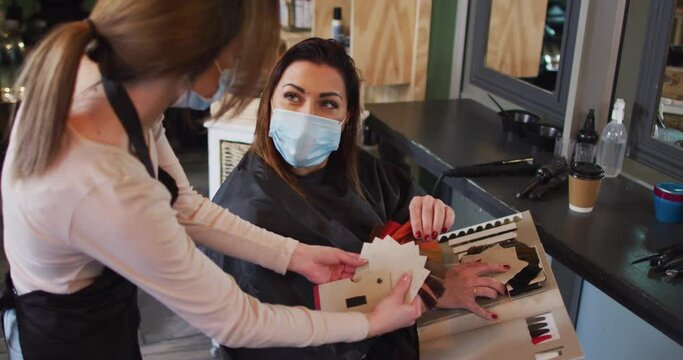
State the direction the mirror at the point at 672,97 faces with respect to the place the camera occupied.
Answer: facing the viewer and to the left of the viewer

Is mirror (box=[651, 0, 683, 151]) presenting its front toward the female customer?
yes

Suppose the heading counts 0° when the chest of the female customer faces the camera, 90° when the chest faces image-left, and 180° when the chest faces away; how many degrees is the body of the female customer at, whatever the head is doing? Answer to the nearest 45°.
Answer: approximately 315°

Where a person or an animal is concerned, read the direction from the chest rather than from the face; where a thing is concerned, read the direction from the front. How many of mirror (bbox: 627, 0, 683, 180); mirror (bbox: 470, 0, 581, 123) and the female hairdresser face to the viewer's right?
1

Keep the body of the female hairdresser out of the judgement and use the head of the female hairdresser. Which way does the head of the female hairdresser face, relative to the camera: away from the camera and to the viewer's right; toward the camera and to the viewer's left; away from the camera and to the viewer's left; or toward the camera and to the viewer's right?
away from the camera and to the viewer's right

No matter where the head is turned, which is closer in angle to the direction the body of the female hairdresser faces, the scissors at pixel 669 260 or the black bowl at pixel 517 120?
the scissors

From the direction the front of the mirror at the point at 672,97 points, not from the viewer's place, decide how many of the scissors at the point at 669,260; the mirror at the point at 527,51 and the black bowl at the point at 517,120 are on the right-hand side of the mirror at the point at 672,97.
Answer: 2

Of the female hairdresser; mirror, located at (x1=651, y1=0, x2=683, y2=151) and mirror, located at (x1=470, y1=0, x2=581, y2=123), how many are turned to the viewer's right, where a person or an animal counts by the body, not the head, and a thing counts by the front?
1

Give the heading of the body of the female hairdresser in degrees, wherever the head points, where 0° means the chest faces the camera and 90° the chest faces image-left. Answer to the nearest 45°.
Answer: approximately 270°

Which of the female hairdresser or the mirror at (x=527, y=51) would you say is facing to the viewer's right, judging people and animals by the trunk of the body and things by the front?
the female hairdresser

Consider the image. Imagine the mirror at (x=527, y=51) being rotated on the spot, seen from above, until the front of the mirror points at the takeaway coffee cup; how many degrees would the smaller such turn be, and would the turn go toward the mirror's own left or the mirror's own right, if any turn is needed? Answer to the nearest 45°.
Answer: approximately 45° to the mirror's own left

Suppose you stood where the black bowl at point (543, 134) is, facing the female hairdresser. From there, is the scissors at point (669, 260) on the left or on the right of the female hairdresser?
left

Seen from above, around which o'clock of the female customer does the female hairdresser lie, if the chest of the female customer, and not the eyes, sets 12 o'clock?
The female hairdresser is roughly at 2 o'clock from the female customer.
